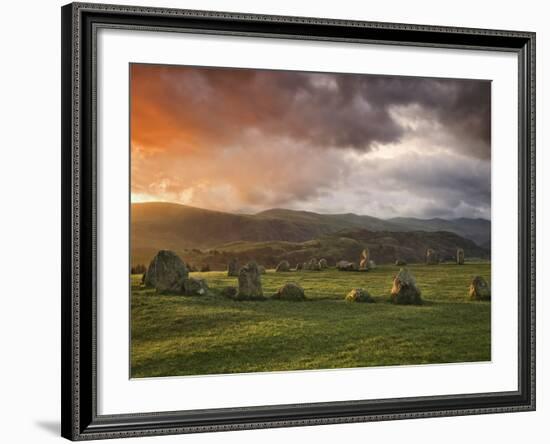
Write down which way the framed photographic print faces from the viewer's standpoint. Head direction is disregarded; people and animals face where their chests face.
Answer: facing the viewer and to the right of the viewer
